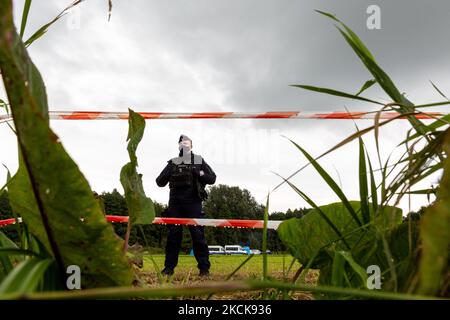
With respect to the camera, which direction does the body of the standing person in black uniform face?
toward the camera

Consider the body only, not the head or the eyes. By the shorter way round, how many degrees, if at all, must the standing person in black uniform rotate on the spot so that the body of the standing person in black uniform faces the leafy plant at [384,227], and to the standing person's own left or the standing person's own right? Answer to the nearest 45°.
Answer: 0° — they already face it
